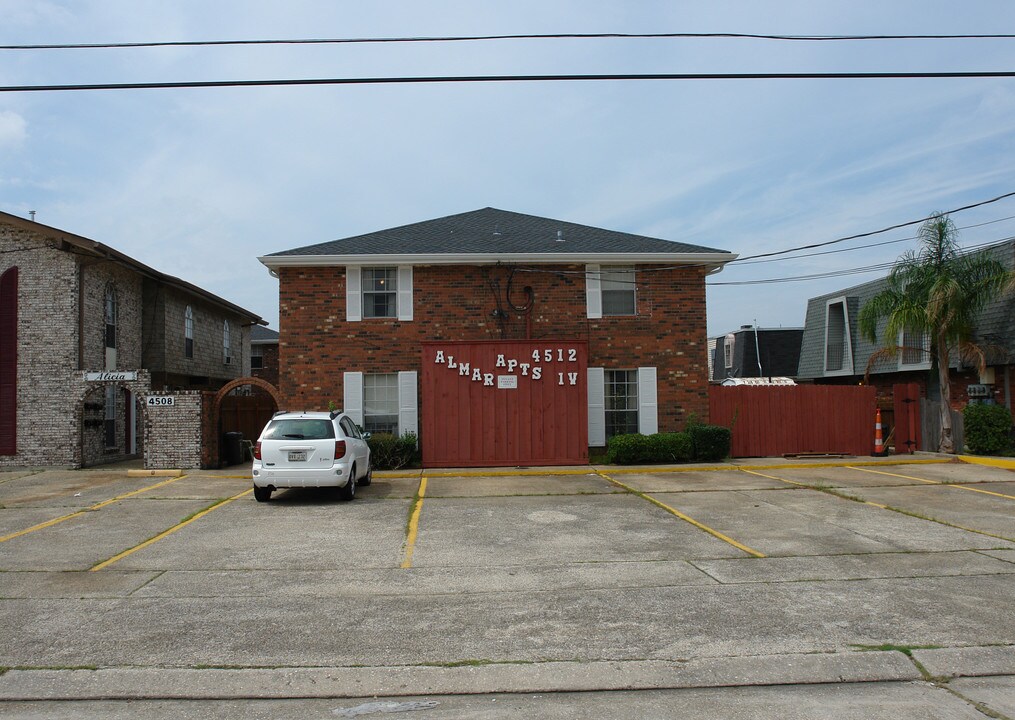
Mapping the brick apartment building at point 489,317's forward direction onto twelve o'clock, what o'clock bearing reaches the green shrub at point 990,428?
The green shrub is roughly at 9 o'clock from the brick apartment building.

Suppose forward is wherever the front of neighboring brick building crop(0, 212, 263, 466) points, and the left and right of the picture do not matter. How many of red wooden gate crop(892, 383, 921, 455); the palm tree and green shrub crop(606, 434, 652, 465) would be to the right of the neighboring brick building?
0

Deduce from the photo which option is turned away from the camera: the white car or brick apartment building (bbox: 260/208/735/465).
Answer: the white car

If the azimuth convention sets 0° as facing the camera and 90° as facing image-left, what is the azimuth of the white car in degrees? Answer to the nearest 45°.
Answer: approximately 180°

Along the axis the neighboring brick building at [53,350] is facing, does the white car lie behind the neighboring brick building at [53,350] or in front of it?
in front

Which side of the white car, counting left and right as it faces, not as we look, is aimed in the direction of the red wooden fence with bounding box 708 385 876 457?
right

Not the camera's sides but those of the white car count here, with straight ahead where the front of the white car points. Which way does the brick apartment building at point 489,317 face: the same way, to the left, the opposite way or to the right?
the opposite way

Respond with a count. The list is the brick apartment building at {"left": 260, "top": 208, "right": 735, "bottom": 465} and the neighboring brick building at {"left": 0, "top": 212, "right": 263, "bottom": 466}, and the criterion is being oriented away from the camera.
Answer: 0

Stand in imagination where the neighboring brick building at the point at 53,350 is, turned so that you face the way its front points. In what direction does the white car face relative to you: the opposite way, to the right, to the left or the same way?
the opposite way

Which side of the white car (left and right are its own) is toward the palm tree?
right

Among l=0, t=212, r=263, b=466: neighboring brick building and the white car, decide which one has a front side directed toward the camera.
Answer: the neighboring brick building

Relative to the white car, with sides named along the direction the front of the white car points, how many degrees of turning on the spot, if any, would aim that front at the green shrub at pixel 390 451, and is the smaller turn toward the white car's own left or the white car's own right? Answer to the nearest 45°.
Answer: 0° — it already faces it

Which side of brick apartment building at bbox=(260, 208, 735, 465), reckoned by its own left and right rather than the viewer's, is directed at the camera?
front

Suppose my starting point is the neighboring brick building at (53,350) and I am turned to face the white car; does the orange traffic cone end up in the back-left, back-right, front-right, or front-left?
front-left

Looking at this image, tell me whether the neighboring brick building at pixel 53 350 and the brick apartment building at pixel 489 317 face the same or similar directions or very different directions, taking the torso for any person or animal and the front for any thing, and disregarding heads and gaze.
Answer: same or similar directions
